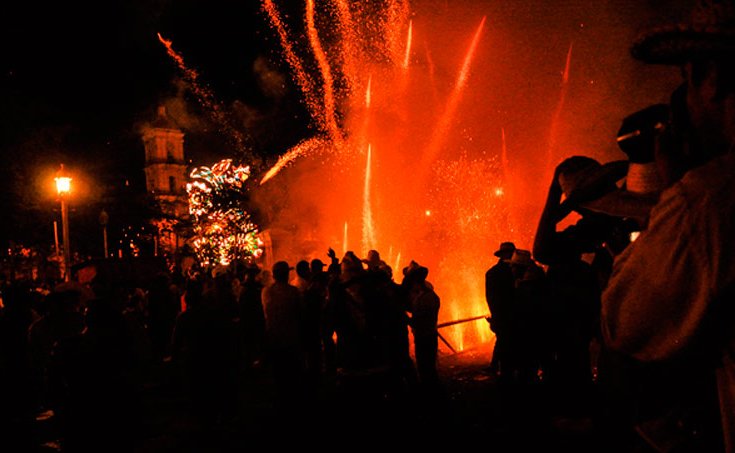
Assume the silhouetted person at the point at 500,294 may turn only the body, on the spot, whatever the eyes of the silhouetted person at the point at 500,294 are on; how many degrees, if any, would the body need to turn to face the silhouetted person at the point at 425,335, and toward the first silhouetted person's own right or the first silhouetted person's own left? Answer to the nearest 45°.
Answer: approximately 45° to the first silhouetted person's own left

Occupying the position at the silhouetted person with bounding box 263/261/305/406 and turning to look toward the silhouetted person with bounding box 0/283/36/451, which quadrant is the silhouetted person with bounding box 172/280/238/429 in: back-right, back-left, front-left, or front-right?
front-left

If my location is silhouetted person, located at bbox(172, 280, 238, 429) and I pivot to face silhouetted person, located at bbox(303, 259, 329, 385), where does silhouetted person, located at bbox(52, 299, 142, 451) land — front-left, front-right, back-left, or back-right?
back-left

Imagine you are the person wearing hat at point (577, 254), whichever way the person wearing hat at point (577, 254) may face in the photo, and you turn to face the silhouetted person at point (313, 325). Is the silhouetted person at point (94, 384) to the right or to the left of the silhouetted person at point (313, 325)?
left

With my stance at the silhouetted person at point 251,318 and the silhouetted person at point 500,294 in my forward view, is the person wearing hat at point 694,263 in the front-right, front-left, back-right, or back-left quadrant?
front-right

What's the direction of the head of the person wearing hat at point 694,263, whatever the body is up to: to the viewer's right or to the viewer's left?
to the viewer's left
